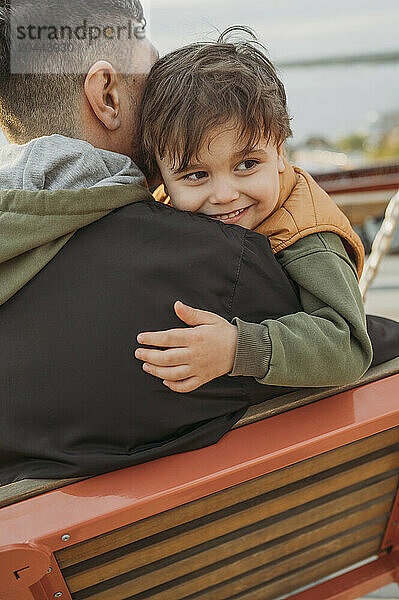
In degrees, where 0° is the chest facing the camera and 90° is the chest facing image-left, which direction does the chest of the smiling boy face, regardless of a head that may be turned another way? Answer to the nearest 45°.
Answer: approximately 45°
